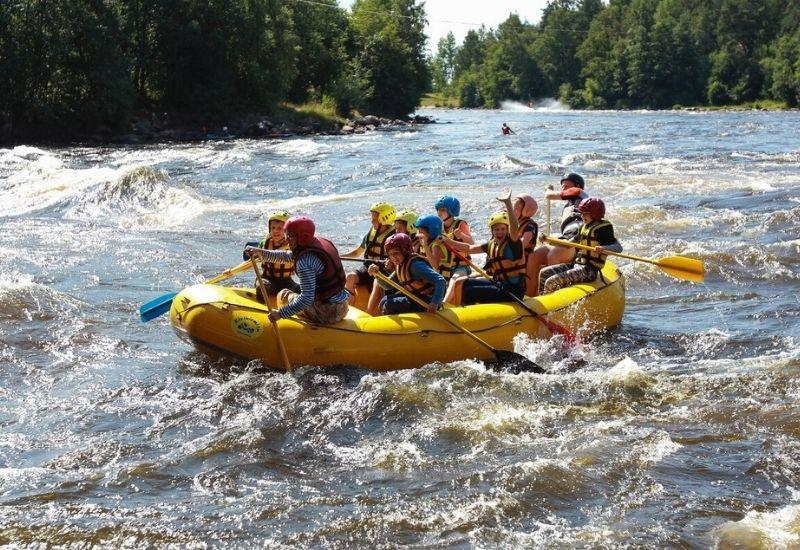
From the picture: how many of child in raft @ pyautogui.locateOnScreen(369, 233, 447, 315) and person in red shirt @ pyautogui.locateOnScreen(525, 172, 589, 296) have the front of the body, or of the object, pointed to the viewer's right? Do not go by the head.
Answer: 0

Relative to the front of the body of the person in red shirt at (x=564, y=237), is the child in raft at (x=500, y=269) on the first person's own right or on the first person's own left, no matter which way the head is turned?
on the first person's own left

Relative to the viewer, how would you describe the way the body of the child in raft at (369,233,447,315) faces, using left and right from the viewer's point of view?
facing the viewer and to the left of the viewer

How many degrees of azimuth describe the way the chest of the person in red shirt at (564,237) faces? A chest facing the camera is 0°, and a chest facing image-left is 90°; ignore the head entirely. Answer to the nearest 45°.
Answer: approximately 90°

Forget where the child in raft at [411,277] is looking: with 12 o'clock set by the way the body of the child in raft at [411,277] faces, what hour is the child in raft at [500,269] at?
the child in raft at [500,269] is roughly at 6 o'clock from the child in raft at [411,277].

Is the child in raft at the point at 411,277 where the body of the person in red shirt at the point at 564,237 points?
yes
